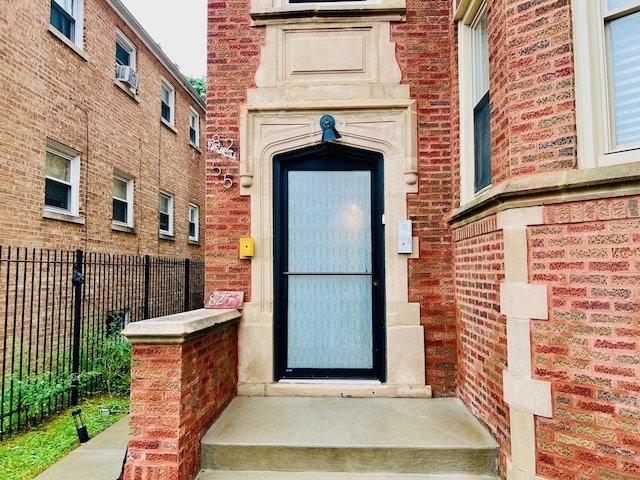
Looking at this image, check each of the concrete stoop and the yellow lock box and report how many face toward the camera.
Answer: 2

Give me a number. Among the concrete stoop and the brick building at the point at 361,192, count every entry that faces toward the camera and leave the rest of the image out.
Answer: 2

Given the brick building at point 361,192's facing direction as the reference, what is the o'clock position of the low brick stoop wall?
The low brick stoop wall is roughly at 1 o'clock from the brick building.

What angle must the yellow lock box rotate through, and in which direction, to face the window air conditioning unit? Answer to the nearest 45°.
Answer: approximately 135° to its right

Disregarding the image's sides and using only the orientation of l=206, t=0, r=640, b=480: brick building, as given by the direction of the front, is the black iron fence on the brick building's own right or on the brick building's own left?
on the brick building's own right

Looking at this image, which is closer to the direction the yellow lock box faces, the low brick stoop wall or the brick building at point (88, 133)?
the low brick stoop wall

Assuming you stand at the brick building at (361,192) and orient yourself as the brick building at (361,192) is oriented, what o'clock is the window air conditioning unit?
The window air conditioning unit is roughly at 4 o'clock from the brick building.

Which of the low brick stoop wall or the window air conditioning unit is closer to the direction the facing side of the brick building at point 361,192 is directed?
the low brick stoop wall

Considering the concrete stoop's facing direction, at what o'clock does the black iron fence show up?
The black iron fence is roughly at 4 o'clock from the concrete stoop.
